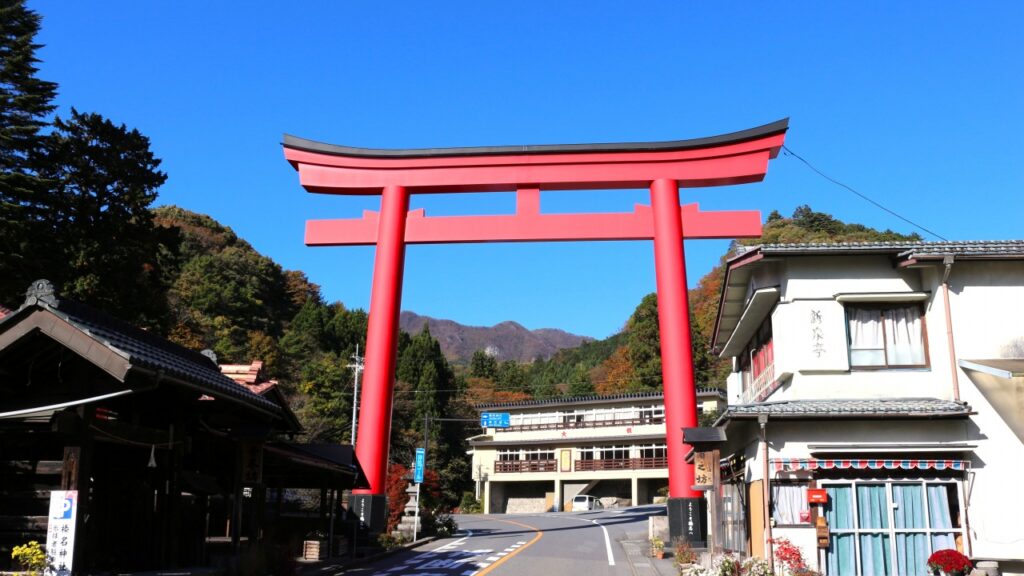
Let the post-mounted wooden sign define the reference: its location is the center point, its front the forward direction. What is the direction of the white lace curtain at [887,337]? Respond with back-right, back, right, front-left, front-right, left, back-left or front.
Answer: left

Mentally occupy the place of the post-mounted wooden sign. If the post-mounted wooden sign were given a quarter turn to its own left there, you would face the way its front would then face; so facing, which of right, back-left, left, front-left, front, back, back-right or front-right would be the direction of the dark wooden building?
back-right

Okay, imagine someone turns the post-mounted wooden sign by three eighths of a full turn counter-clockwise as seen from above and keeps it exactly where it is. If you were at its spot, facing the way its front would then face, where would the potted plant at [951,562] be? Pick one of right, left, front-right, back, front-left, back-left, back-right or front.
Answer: right

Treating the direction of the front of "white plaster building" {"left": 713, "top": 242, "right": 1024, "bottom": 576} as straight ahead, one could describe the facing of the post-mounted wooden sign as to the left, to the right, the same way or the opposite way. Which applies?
the same way

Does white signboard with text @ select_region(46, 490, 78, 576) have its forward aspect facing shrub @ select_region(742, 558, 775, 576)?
no

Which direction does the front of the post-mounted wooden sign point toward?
toward the camera

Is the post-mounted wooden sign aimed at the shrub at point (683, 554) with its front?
no

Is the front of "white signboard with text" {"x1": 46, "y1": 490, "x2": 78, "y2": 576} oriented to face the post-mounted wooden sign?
no

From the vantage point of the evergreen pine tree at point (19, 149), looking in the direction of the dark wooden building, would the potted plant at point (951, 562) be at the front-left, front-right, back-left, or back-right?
front-left

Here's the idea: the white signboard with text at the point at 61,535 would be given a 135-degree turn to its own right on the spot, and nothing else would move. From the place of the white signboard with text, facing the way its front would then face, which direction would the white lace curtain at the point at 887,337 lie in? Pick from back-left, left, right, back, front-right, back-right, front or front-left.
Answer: back-right

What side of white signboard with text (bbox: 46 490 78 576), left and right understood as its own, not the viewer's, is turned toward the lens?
front

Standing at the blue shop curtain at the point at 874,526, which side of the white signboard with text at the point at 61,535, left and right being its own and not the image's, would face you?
left
